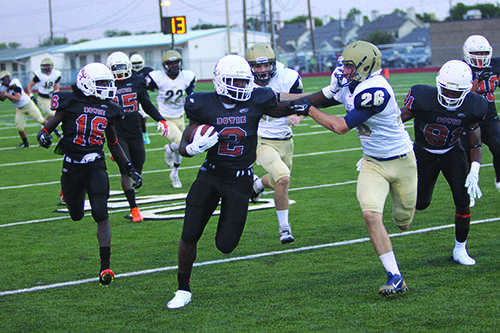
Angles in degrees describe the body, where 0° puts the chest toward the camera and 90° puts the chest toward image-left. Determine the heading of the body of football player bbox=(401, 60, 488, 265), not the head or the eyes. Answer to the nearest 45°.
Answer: approximately 0°

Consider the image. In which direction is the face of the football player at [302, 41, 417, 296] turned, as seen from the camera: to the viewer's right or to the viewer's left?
to the viewer's left

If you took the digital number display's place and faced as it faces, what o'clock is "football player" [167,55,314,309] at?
The football player is roughly at 12 o'clock from the digital number display.

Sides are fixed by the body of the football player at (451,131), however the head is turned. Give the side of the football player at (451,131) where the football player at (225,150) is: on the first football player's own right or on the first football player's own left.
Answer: on the first football player's own right

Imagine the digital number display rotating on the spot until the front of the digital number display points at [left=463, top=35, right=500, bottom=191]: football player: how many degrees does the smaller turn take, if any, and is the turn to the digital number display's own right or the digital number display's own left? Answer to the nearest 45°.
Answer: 0° — it already faces them

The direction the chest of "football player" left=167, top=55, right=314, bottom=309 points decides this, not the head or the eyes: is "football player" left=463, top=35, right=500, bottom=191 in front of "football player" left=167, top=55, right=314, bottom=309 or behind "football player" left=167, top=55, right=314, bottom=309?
behind
